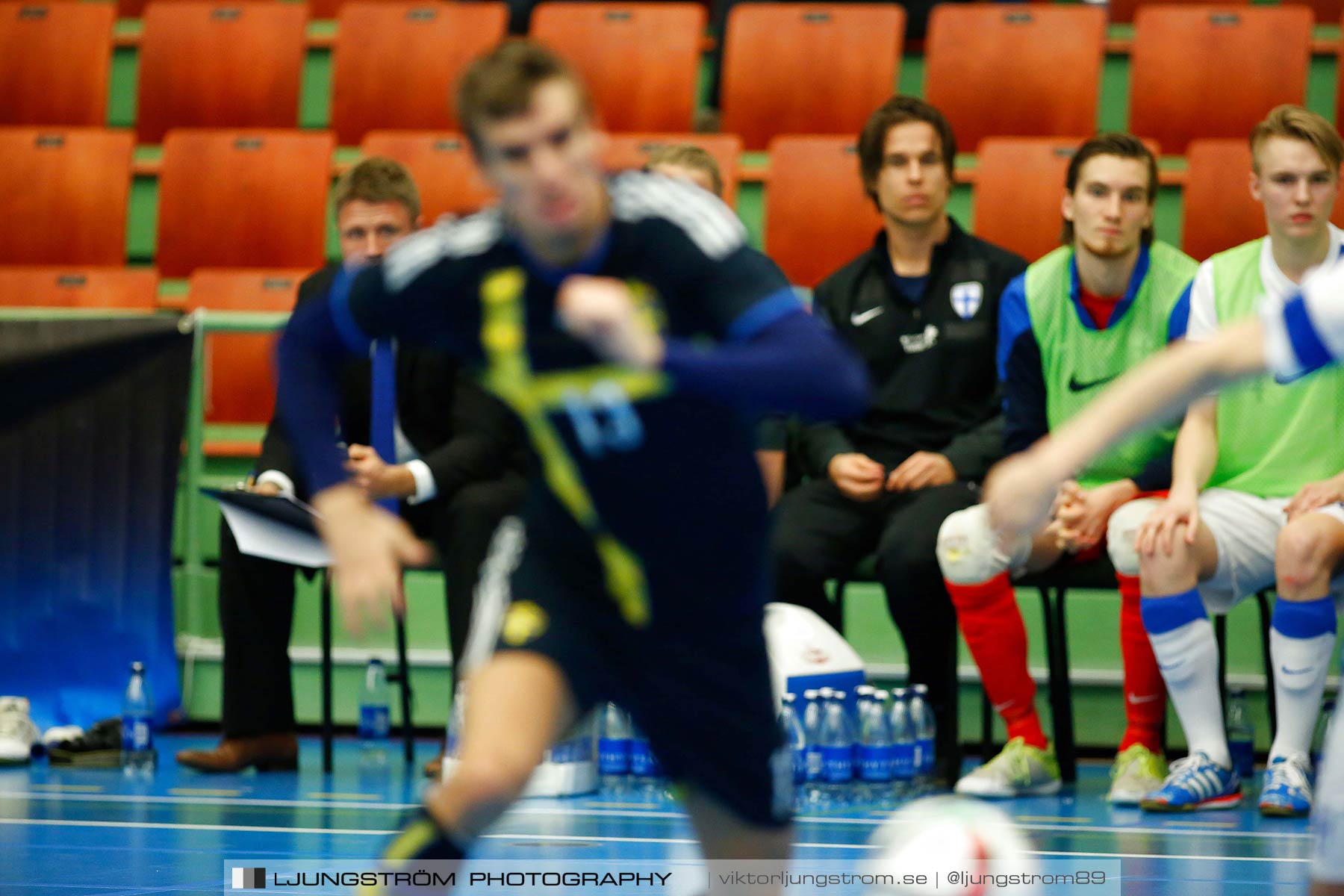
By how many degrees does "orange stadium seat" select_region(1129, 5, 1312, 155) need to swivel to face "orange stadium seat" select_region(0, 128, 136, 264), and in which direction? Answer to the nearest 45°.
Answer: approximately 90° to its right

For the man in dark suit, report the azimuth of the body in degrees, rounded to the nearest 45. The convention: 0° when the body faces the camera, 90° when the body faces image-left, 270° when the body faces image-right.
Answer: approximately 0°

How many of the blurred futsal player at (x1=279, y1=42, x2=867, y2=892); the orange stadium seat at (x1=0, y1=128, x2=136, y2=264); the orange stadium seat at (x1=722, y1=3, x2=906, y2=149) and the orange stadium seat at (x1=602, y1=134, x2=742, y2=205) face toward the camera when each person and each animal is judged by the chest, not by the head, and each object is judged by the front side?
4

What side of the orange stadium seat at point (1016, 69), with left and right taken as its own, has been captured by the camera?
front

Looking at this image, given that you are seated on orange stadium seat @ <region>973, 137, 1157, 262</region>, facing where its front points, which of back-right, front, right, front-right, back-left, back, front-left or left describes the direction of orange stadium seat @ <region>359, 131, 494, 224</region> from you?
right

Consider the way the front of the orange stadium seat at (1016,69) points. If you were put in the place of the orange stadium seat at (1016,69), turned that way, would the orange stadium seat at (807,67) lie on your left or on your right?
on your right

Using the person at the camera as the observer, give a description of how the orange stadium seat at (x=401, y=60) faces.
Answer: facing the viewer
